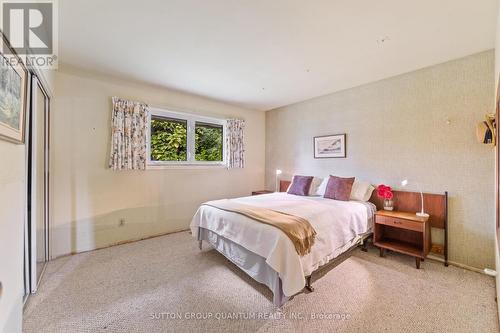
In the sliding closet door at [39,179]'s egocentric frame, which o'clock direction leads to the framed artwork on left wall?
The framed artwork on left wall is roughly at 3 o'clock from the sliding closet door.

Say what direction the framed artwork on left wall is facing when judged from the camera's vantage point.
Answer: facing to the right of the viewer

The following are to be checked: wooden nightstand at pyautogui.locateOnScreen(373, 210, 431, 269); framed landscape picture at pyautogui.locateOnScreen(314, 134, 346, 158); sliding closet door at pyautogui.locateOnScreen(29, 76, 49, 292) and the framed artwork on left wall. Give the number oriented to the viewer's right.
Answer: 2

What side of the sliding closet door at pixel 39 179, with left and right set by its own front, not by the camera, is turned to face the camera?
right

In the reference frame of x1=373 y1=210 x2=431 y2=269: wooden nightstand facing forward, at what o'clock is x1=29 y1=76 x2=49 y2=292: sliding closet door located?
The sliding closet door is roughly at 12 o'clock from the wooden nightstand.

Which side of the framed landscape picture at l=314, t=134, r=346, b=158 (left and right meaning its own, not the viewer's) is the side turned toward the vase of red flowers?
left
